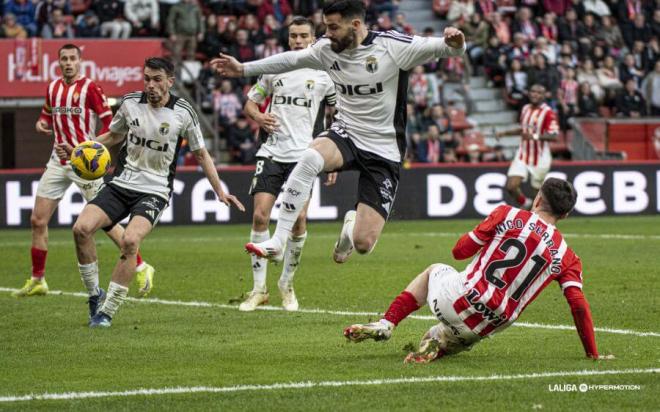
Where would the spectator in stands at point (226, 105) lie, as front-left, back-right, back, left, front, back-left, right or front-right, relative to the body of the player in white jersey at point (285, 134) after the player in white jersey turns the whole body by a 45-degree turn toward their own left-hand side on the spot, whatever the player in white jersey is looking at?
back-left

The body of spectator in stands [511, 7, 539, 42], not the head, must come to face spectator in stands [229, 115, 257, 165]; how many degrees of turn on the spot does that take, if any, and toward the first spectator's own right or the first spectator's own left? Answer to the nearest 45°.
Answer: approximately 45° to the first spectator's own right

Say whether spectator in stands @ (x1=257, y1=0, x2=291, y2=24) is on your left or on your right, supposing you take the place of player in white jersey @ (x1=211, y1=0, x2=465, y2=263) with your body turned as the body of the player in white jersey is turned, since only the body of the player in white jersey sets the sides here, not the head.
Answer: on your right

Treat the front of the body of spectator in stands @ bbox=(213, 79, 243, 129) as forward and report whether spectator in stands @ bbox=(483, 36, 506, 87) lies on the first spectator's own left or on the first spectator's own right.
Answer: on the first spectator's own left

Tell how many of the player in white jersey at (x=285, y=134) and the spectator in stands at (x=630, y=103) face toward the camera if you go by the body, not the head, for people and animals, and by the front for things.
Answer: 2

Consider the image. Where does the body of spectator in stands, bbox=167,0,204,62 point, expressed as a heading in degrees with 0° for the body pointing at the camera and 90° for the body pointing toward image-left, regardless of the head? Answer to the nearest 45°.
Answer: approximately 0°
